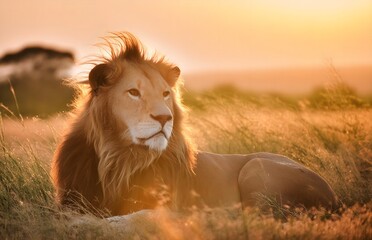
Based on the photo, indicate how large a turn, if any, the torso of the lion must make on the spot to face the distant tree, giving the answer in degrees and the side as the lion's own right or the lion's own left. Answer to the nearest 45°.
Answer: approximately 135° to the lion's own right

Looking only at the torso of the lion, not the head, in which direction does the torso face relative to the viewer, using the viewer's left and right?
facing the viewer and to the left of the viewer
